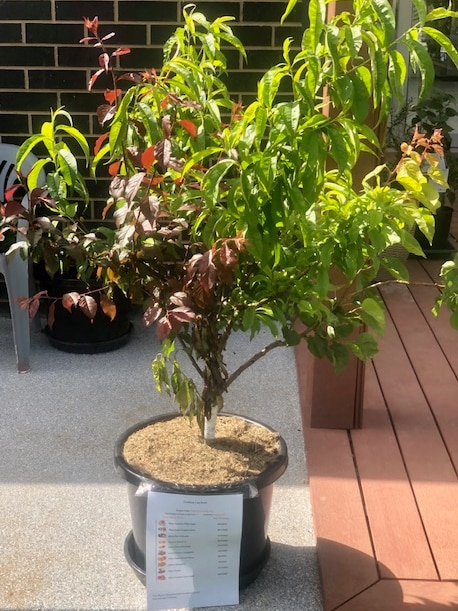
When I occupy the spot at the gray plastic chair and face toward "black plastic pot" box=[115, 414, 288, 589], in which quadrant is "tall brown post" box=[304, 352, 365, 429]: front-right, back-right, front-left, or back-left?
front-left

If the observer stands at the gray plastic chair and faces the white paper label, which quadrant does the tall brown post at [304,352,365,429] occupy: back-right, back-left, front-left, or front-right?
front-left

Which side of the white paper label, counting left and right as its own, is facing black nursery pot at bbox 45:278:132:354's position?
back

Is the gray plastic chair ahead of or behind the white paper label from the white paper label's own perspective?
behind

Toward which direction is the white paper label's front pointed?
toward the camera

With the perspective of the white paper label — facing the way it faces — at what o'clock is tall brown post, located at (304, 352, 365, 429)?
The tall brown post is roughly at 7 o'clock from the white paper label.
